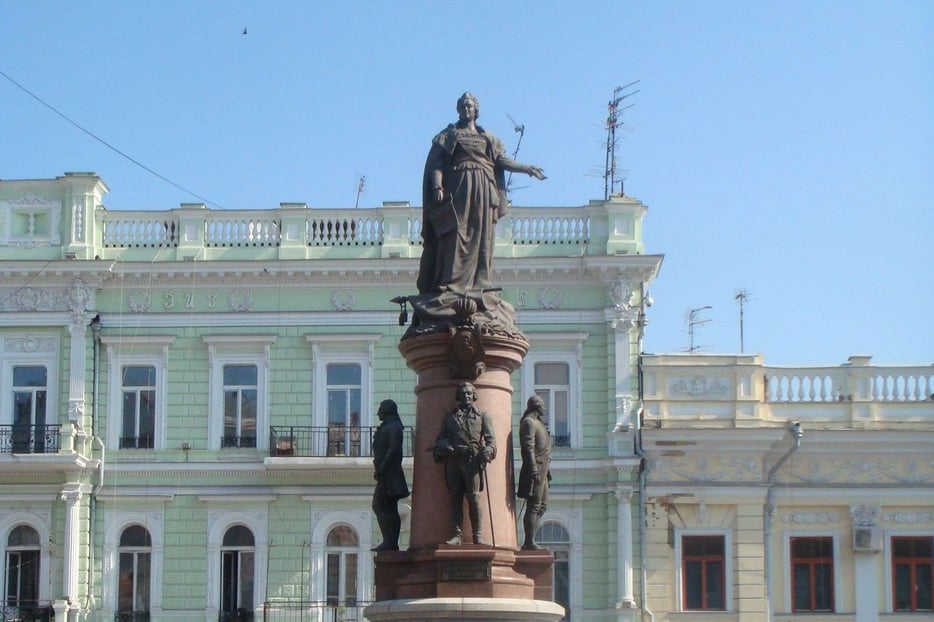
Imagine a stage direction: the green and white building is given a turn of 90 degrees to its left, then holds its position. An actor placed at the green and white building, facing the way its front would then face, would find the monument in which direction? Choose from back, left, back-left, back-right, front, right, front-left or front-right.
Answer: right

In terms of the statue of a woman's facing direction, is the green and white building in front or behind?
behind

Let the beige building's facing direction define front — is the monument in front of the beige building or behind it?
in front

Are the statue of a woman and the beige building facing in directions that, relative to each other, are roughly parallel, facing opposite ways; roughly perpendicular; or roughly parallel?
roughly parallel

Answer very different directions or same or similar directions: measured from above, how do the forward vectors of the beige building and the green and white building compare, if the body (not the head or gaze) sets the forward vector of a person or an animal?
same or similar directions

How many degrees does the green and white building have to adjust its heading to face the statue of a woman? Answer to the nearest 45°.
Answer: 0° — it already faces it

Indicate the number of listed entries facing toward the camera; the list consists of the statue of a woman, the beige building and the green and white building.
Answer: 3

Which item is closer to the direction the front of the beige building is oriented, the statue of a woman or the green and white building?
the statue of a woman

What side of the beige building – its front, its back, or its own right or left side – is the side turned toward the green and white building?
right

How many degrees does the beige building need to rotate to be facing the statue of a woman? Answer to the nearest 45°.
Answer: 0° — it already faces it

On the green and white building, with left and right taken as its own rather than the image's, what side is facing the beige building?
left

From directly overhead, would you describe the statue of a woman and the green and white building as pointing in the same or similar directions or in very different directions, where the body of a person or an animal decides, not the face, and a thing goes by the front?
same or similar directions

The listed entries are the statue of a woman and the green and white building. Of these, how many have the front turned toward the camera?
2

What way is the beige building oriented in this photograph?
toward the camera

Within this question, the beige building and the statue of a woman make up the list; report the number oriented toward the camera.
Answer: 2
